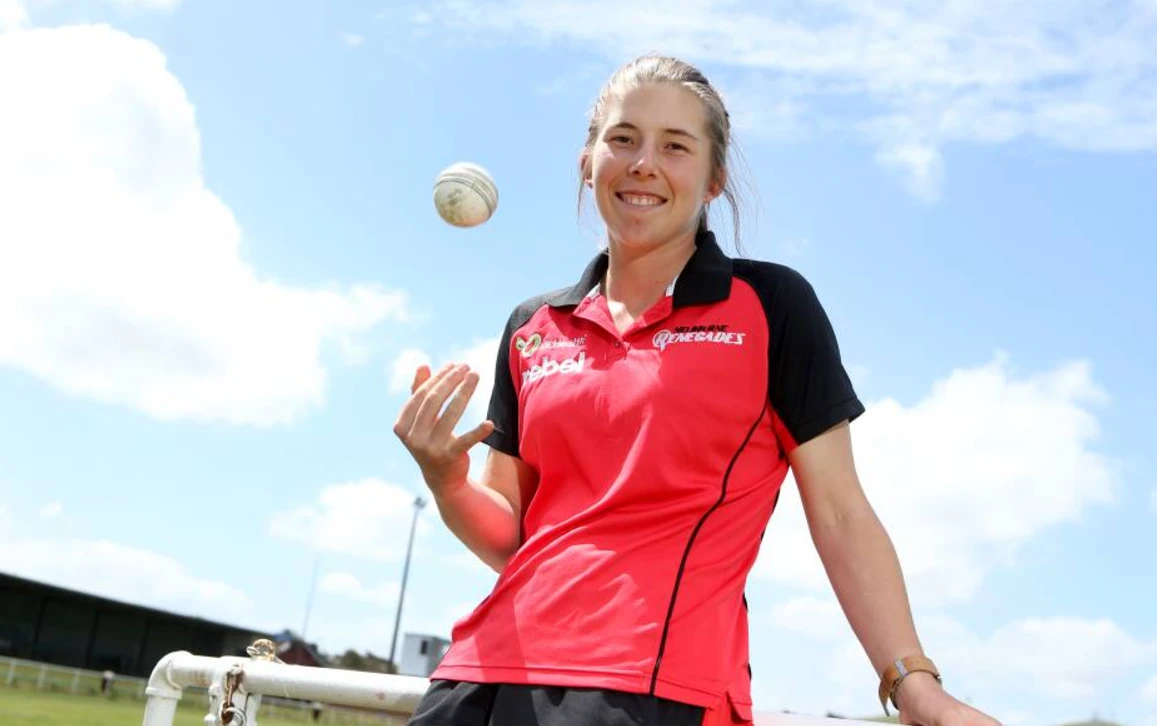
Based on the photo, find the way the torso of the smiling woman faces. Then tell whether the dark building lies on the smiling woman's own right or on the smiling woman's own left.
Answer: on the smiling woman's own right

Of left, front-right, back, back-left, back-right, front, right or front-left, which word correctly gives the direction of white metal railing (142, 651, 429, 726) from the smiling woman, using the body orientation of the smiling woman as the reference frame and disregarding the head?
right

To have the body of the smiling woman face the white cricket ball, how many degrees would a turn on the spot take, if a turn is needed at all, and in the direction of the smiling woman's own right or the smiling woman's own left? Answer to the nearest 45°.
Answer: approximately 90° to the smiling woman's own right
